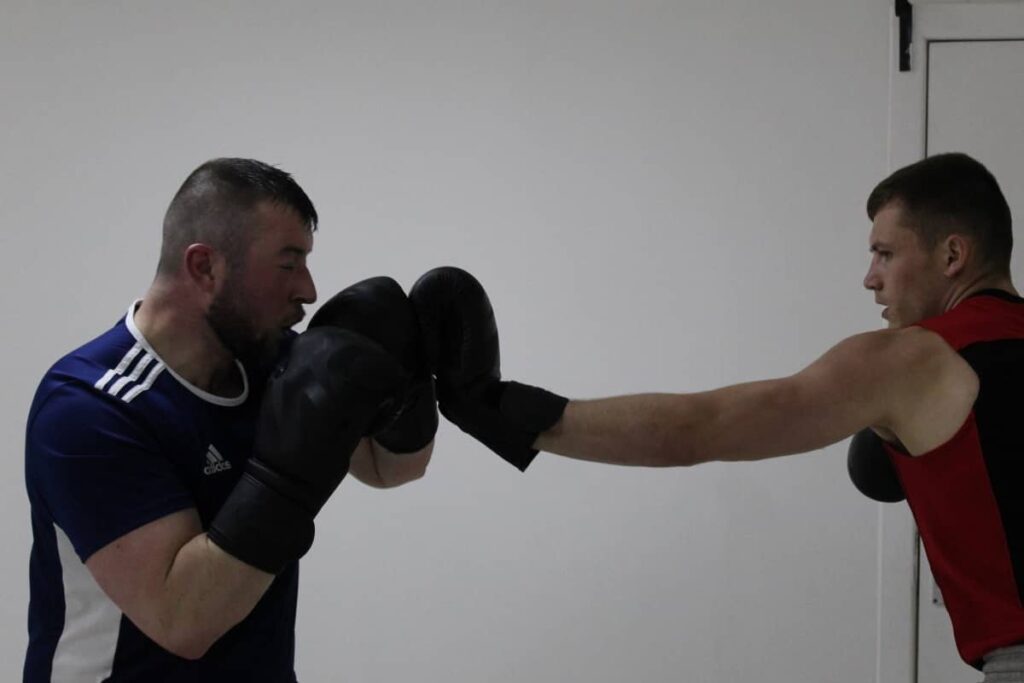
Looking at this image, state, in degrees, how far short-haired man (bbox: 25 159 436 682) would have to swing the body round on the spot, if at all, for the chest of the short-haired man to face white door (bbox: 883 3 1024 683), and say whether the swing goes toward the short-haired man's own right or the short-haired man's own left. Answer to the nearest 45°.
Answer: approximately 90° to the short-haired man's own left

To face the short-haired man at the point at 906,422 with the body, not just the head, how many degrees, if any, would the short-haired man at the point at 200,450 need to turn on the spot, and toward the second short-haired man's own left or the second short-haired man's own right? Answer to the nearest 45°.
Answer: approximately 45° to the second short-haired man's own left

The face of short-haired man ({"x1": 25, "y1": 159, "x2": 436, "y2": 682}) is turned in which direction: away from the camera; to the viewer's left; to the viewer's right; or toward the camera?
to the viewer's right

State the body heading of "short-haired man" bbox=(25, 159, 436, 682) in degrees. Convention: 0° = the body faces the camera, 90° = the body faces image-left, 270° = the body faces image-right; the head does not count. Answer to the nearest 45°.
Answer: approximately 315°

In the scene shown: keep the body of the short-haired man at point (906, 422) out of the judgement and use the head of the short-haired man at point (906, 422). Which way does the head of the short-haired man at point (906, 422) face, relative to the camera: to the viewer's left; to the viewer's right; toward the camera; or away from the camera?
to the viewer's left

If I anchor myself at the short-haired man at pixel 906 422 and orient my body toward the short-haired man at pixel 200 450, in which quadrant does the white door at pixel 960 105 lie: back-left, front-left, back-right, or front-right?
back-right
